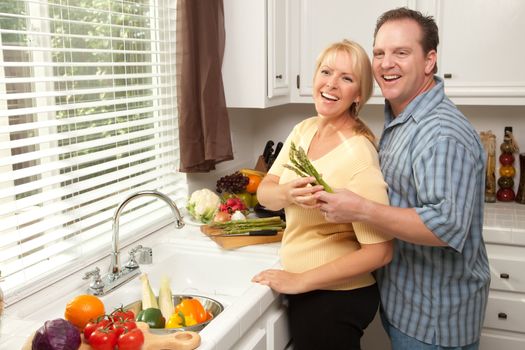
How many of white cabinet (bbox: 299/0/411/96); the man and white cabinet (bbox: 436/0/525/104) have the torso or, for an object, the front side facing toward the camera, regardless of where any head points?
2

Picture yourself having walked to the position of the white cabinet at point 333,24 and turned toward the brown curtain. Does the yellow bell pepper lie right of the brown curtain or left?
left

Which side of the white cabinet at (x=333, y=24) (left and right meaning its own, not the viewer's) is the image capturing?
front

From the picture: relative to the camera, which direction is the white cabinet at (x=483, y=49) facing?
toward the camera

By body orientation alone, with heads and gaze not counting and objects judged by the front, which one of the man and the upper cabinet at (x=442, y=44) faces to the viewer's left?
the man

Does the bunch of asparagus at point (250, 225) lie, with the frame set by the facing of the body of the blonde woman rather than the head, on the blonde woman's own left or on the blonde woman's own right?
on the blonde woman's own right

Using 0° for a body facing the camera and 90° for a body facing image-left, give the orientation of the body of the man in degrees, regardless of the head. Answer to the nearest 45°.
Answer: approximately 90°

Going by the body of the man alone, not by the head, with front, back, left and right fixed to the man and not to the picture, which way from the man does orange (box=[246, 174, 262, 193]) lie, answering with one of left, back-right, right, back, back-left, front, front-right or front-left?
front-right

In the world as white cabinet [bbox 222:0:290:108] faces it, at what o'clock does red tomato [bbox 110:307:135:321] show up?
The red tomato is roughly at 2 o'clock from the white cabinet.

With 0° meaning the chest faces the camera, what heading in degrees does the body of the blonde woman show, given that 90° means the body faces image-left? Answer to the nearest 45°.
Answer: approximately 45°

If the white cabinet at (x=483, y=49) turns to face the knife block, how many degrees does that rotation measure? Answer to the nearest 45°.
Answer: approximately 90° to its right

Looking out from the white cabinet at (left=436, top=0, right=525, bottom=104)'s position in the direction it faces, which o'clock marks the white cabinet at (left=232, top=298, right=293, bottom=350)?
the white cabinet at (left=232, top=298, right=293, bottom=350) is roughly at 1 o'clock from the white cabinet at (left=436, top=0, right=525, bottom=104).

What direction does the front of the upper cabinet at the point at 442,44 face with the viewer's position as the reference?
facing the viewer

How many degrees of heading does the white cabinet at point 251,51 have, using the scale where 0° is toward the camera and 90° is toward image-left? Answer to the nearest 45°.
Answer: approximately 315°
